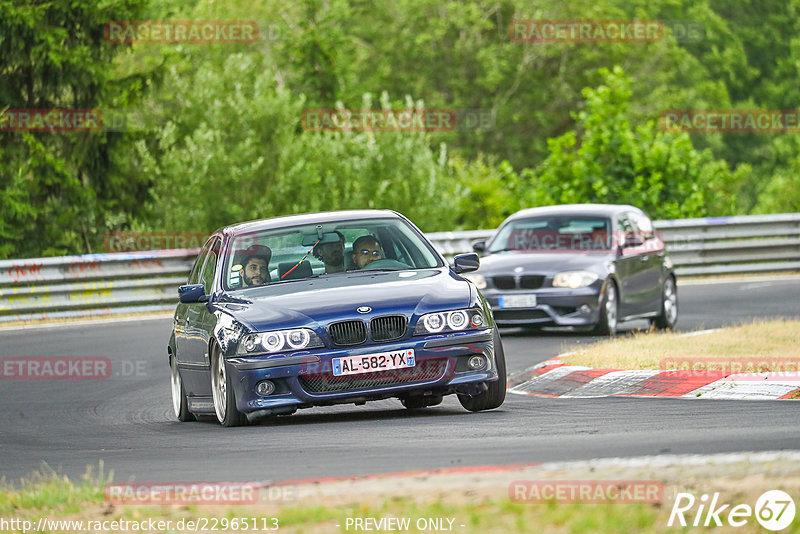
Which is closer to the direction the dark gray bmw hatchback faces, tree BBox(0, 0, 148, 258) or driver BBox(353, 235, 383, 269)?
the driver

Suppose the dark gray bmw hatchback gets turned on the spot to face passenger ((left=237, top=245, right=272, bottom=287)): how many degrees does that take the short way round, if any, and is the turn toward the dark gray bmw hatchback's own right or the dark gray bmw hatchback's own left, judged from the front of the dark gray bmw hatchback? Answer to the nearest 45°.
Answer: approximately 45° to the dark gray bmw hatchback's own left

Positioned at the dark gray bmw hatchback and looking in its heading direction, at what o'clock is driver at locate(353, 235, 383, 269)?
The driver is roughly at 11 o'clock from the dark gray bmw hatchback.

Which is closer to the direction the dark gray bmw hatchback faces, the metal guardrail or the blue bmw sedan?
the blue bmw sedan

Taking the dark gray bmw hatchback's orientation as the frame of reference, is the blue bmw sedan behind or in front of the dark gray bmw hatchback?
in front

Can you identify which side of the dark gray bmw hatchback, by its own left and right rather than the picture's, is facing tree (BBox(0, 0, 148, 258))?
right

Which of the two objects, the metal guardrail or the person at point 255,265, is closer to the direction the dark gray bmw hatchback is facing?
the person

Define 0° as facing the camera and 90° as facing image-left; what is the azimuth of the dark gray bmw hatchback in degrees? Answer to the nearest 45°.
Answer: approximately 45°

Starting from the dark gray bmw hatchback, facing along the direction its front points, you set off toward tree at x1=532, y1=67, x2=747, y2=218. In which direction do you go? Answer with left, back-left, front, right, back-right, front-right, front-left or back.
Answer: back-right

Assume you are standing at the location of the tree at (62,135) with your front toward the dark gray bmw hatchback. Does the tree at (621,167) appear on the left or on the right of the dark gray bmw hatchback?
left
